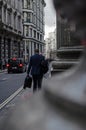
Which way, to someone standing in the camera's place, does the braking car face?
facing away from the viewer
